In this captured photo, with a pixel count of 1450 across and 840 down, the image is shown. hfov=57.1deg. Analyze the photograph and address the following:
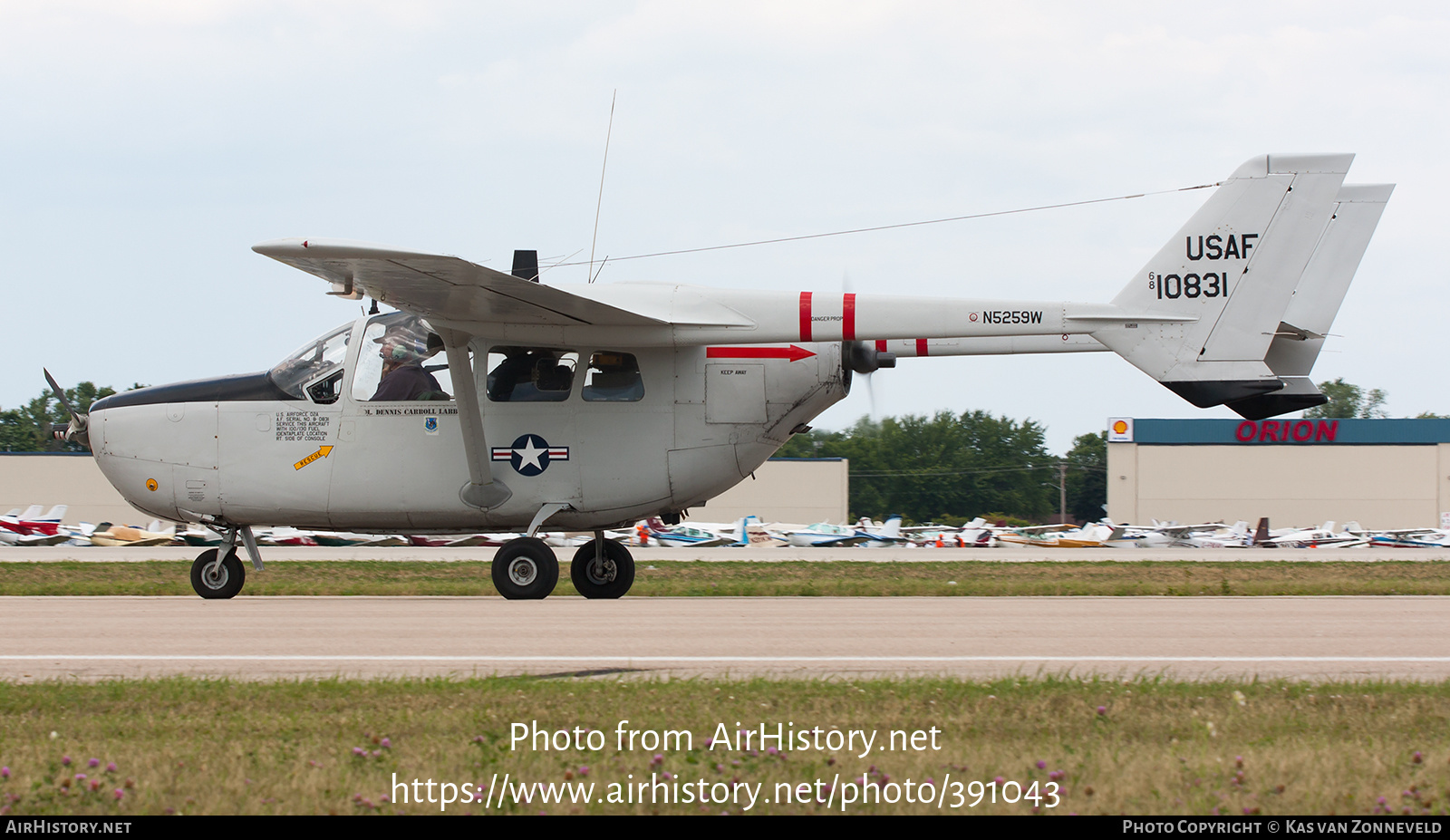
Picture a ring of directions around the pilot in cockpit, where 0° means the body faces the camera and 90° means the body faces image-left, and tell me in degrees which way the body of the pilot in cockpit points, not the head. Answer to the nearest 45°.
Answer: approximately 90°

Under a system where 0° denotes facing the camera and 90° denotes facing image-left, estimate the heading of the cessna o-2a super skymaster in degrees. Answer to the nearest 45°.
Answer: approximately 90°
